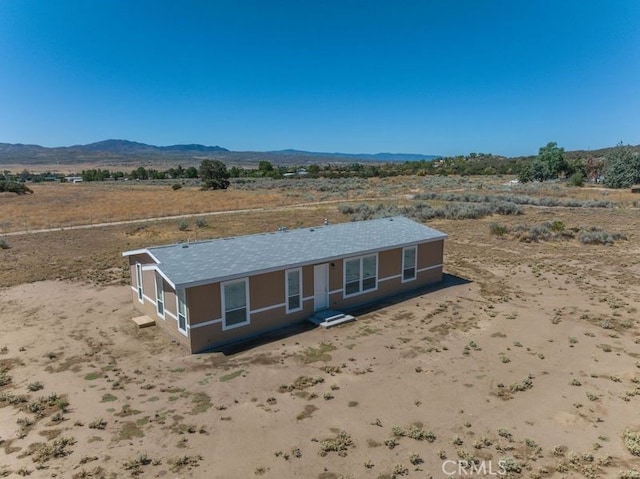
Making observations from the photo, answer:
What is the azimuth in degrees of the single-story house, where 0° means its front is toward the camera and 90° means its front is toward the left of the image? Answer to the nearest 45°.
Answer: approximately 315°

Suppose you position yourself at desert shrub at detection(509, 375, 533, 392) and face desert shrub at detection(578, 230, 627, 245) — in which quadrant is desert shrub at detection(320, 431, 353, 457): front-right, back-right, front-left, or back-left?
back-left

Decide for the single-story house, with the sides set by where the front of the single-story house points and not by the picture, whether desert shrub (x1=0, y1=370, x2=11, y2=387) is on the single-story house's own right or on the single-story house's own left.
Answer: on the single-story house's own right

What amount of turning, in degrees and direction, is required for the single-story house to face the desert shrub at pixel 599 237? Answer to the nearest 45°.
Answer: approximately 90° to its left

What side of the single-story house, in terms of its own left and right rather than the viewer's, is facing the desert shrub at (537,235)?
left

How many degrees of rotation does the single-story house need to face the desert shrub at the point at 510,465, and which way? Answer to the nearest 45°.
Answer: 0° — it already faces it

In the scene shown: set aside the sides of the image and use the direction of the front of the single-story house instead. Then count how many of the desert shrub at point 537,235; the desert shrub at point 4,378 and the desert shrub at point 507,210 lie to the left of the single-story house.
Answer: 2

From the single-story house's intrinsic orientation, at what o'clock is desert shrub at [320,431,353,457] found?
The desert shrub is roughly at 1 o'clock from the single-story house.

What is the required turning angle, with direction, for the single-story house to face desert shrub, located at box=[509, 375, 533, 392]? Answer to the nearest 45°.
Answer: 0° — it already faces it

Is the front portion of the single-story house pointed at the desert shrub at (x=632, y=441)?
yes

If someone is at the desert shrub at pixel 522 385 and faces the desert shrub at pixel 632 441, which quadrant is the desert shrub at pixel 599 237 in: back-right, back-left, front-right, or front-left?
back-left

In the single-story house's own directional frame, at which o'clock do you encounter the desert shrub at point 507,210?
The desert shrub is roughly at 9 o'clock from the single-story house.
